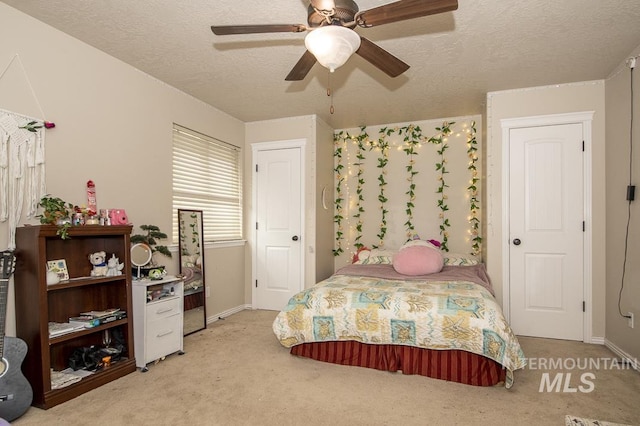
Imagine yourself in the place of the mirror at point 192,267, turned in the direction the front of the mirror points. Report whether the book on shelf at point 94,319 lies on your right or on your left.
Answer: on your right

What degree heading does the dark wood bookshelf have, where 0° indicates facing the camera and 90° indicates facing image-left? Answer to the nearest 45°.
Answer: approximately 315°

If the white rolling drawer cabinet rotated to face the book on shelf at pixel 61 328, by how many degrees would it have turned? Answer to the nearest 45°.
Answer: approximately 90° to its right

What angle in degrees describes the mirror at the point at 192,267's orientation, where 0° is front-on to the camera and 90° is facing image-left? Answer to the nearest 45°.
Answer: approximately 315°

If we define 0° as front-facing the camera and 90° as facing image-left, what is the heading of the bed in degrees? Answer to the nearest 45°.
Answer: approximately 0°

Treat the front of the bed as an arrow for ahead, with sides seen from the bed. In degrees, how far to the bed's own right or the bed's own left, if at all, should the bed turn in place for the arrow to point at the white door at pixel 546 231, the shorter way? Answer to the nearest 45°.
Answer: approximately 135° to the bed's own left

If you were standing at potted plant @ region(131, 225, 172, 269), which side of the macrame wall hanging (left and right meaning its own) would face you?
left

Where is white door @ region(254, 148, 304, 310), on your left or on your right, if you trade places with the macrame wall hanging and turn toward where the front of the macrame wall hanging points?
on your left
